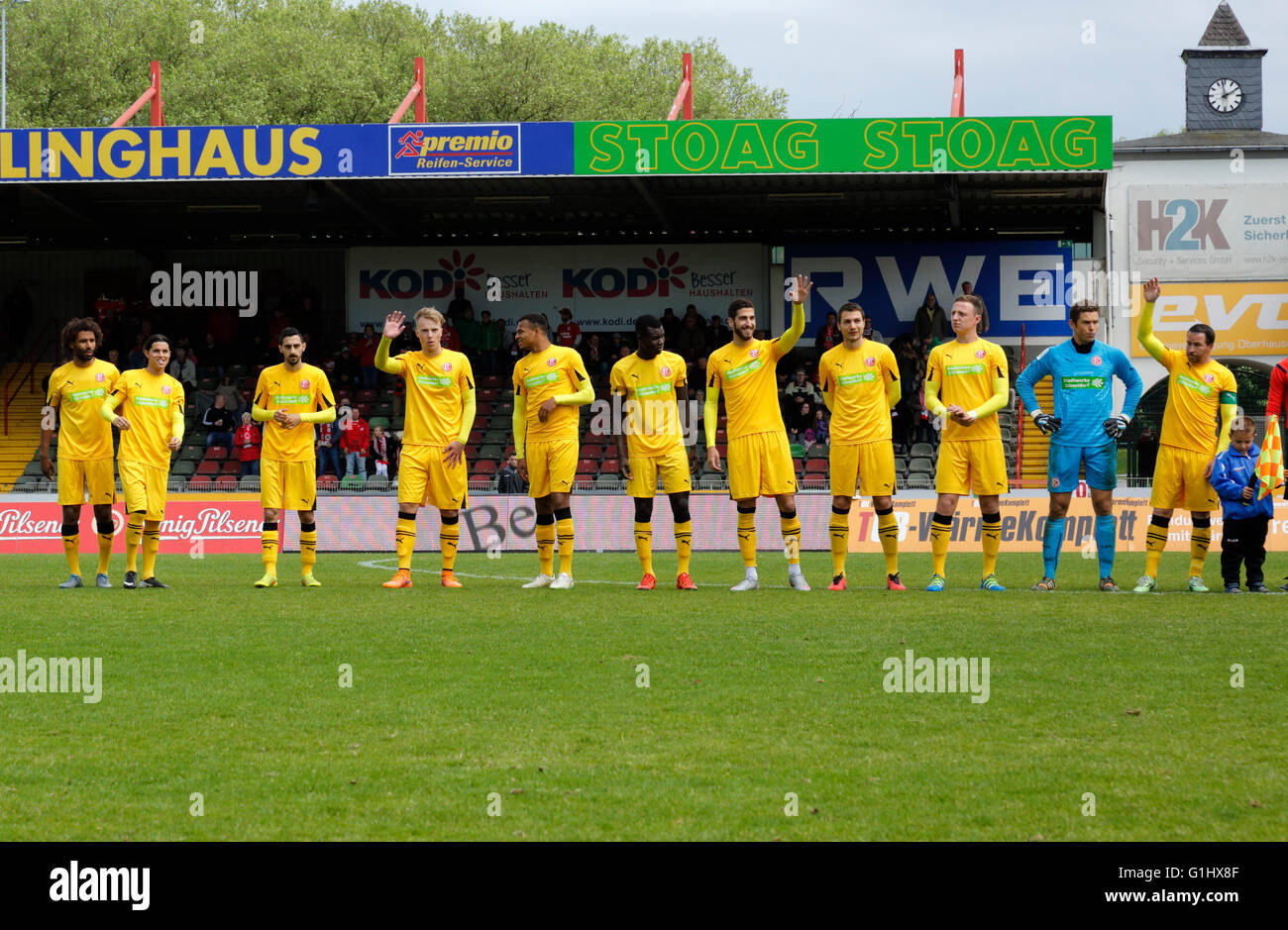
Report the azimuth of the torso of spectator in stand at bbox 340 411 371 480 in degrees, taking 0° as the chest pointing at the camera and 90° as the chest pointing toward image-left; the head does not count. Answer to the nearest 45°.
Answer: approximately 0°

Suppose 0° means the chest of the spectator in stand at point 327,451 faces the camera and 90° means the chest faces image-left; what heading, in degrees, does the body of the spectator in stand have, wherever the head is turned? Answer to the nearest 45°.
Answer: approximately 0°

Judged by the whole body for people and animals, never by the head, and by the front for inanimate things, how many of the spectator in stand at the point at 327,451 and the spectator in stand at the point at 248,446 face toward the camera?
2

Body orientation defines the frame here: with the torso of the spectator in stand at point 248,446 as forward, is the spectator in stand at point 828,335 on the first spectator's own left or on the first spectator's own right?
on the first spectator's own left

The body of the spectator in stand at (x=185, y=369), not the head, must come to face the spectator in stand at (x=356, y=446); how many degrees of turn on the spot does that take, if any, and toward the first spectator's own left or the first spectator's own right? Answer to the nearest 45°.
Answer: approximately 45° to the first spectator's own left

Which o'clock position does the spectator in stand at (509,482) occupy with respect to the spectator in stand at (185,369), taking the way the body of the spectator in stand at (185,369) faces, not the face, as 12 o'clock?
the spectator in stand at (509,482) is roughly at 11 o'clock from the spectator in stand at (185,369).

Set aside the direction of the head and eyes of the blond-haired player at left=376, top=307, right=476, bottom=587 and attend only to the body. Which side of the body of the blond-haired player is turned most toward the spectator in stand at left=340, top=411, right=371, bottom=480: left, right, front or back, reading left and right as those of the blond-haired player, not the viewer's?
back
